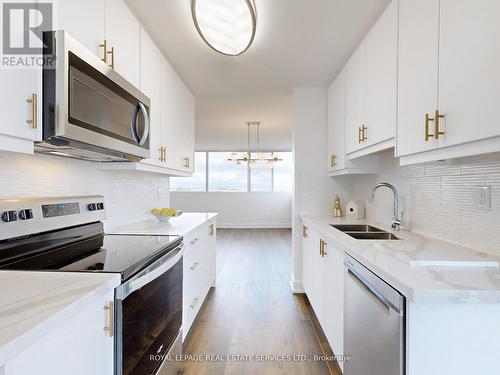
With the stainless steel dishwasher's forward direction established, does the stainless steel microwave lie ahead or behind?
ahead

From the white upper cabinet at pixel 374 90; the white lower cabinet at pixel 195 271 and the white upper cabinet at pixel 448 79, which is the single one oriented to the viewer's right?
the white lower cabinet

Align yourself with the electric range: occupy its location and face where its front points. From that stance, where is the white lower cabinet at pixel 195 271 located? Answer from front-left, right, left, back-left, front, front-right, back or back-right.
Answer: left

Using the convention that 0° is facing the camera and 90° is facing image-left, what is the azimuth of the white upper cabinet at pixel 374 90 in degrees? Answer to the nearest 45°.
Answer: approximately 45°

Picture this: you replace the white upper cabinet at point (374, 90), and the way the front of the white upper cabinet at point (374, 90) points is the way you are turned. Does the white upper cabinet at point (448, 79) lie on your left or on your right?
on your left

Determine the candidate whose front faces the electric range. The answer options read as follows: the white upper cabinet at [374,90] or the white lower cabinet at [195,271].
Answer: the white upper cabinet

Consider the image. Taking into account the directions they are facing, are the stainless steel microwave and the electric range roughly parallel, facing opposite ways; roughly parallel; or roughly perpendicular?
roughly parallel

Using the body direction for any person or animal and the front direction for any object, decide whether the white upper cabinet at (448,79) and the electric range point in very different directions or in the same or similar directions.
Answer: very different directions

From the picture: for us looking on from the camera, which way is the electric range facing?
facing the viewer and to the right of the viewer

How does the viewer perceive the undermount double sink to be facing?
facing to the left of the viewer

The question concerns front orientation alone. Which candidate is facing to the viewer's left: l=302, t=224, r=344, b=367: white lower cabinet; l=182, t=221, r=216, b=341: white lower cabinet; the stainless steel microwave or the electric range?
l=302, t=224, r=344, b=367: white lower cabinet

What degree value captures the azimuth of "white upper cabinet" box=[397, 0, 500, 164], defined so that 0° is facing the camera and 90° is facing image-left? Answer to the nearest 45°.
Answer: approximately 45°

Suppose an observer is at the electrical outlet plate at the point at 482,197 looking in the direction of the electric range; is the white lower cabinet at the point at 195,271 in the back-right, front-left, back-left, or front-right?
front-right

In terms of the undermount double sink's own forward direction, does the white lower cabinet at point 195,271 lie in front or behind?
in front

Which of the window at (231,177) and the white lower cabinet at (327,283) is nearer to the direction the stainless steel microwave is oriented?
the white lower cabinet

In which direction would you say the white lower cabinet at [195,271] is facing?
to the viewer's right
